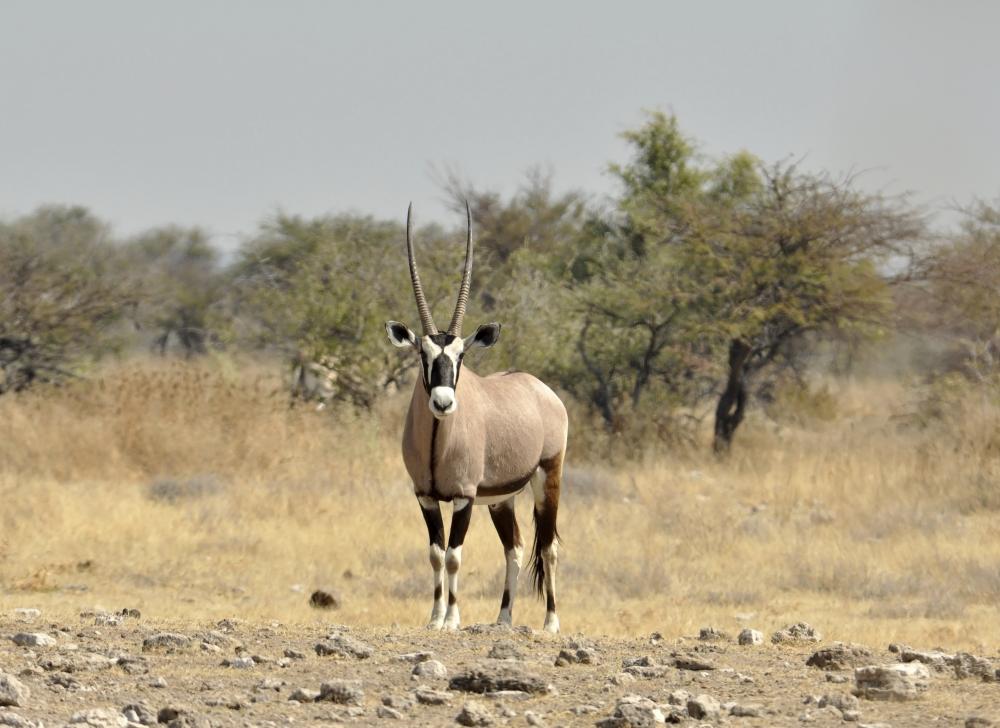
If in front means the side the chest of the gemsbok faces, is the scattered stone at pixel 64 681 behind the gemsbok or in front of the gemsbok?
in front

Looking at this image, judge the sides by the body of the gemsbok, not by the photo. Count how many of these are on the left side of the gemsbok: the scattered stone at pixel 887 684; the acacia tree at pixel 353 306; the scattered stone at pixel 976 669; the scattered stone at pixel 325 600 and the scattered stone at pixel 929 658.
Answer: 3

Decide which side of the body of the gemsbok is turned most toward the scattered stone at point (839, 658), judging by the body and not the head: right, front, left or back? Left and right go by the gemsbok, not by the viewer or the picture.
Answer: left

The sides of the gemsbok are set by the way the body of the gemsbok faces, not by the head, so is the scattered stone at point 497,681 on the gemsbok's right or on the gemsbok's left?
on the gemsbok's left

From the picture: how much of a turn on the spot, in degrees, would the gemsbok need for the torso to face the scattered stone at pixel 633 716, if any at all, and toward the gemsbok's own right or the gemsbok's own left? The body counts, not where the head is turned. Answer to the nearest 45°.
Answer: approximately 45° to the gemsbok's own left

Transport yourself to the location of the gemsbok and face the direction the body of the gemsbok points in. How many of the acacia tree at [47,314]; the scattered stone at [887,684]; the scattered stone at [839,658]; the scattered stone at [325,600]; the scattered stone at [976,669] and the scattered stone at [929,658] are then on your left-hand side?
4

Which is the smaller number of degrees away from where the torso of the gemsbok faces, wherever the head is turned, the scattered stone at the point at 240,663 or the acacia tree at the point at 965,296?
the scattered stone

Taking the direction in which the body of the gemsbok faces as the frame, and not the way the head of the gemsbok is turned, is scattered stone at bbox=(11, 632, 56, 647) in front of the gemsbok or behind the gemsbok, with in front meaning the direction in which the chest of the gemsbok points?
in front

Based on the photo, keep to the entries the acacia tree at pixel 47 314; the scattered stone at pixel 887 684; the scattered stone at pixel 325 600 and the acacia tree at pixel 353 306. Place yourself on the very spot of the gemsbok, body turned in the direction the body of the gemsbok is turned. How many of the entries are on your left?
1

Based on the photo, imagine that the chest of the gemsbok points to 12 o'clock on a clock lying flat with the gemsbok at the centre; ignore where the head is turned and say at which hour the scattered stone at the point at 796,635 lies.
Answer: The scattered stone is roughly at 8 o'clock from the gemsbok.

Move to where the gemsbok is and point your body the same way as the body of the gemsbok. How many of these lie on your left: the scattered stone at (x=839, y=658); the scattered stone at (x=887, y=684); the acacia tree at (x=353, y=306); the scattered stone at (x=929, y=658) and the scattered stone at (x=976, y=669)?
4

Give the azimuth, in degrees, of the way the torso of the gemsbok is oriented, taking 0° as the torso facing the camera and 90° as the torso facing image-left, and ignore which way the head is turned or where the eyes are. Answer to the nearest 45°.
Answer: approximately 45°
